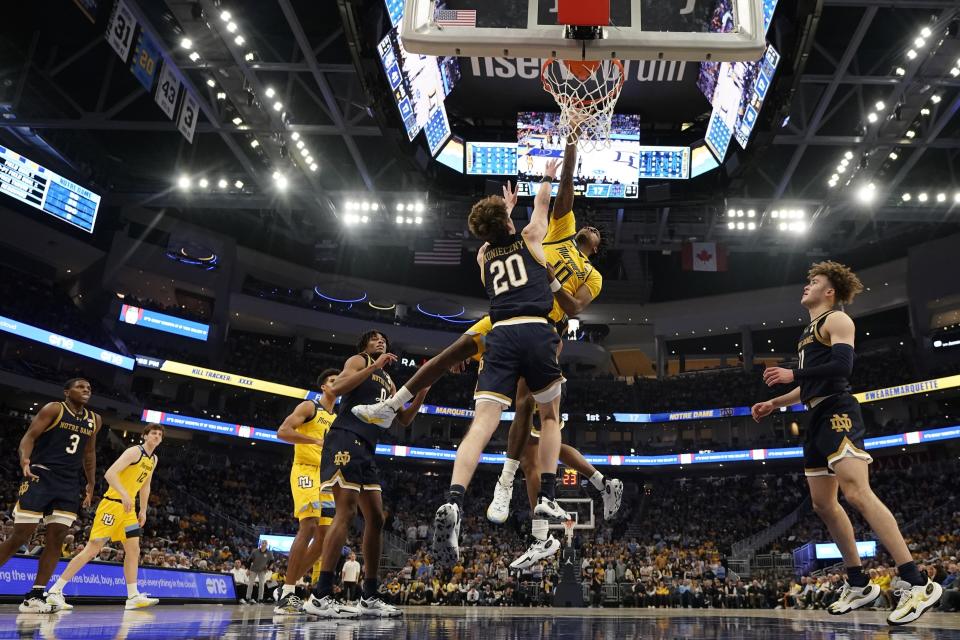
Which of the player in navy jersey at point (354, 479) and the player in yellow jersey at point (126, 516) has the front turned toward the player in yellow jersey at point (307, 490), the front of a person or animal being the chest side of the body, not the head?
the player in yellow jersey at point (126, 516)

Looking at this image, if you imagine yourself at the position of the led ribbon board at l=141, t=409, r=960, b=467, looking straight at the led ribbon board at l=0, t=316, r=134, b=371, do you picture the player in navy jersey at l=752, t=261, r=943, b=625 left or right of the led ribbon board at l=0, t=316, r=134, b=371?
left

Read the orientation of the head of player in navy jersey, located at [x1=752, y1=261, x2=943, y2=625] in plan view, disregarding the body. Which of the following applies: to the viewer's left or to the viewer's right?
to the viewer's left

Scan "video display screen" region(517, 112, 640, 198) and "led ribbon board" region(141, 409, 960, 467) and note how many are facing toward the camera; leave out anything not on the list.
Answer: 2

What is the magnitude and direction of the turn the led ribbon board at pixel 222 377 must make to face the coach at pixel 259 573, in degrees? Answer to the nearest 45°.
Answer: approximately 45° to its right

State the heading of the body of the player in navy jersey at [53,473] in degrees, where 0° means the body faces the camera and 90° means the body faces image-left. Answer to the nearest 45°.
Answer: approximately 315°

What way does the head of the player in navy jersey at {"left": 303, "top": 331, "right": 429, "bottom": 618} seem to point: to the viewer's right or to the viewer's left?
to the viewer's right

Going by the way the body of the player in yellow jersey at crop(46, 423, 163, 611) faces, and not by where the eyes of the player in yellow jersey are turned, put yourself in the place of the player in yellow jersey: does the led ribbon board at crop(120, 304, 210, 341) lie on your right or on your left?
on your left

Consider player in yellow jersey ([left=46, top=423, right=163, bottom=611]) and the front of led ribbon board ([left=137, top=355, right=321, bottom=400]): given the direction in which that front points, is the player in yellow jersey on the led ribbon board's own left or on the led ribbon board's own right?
on the led ribbon board's own right

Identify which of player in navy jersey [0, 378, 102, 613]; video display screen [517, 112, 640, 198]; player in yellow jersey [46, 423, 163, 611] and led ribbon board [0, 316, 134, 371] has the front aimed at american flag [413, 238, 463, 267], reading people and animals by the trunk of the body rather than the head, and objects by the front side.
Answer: the led ribbon board

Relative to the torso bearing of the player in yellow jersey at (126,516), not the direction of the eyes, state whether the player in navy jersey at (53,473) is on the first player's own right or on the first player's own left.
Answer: on the first player's own right

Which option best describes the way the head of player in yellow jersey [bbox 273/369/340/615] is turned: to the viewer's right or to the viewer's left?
to the viewer's right

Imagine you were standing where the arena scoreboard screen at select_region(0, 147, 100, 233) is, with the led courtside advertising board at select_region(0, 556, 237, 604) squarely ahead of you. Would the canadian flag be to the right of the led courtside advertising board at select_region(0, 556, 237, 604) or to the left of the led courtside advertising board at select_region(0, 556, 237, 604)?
left

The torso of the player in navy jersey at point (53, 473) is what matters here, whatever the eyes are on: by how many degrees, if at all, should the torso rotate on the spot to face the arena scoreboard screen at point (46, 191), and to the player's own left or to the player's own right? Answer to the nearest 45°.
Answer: approximately 135° to the player's own left
